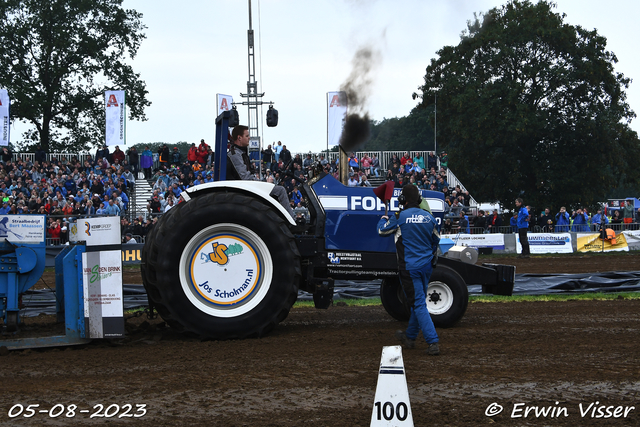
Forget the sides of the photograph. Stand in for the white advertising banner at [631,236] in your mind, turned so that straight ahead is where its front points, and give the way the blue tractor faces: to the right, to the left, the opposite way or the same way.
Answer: to the left

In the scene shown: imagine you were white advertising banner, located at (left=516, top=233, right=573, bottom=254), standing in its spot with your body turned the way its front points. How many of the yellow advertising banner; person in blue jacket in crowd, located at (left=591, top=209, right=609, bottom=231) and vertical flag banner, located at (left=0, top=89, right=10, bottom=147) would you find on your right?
1

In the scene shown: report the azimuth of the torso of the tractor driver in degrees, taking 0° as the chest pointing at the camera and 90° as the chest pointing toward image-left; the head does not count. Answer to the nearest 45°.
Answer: approximately 270°

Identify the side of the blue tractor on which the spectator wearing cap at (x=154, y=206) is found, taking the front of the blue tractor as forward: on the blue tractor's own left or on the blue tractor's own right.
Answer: on the blue tractor's own left

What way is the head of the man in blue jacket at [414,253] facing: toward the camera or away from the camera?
away from the camera

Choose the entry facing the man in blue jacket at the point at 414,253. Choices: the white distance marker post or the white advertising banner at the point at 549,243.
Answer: the white advertising banner

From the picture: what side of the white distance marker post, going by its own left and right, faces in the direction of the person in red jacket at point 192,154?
back

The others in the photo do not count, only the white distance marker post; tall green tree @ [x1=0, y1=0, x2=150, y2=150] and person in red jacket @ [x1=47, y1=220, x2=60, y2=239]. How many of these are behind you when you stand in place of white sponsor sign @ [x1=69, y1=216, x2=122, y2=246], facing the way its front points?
2

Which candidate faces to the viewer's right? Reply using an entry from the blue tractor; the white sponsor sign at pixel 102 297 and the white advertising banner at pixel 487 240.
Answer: the blue tractor

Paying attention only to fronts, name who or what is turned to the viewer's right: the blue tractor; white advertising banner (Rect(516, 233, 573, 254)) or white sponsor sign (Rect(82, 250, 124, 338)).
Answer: the blue tractor

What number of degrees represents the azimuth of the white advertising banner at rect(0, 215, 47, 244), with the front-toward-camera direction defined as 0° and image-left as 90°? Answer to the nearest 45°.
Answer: approximately 0°

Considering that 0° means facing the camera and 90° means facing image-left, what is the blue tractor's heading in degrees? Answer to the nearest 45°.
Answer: approximately 270°

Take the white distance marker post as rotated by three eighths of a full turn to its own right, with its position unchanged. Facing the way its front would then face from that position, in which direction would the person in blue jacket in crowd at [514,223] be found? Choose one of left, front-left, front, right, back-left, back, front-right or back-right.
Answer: front-right
